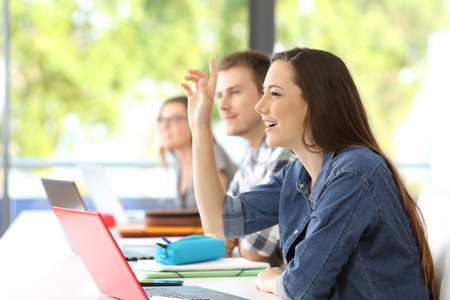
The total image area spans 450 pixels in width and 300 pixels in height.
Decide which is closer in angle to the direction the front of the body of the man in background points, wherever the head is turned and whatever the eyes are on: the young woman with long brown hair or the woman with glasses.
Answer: the young woman with long brown hair

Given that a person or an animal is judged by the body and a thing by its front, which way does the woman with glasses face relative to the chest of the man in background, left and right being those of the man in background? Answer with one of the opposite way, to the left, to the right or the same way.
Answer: the same way

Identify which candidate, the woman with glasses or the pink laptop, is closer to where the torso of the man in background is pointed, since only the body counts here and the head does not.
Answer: the pink laptop
